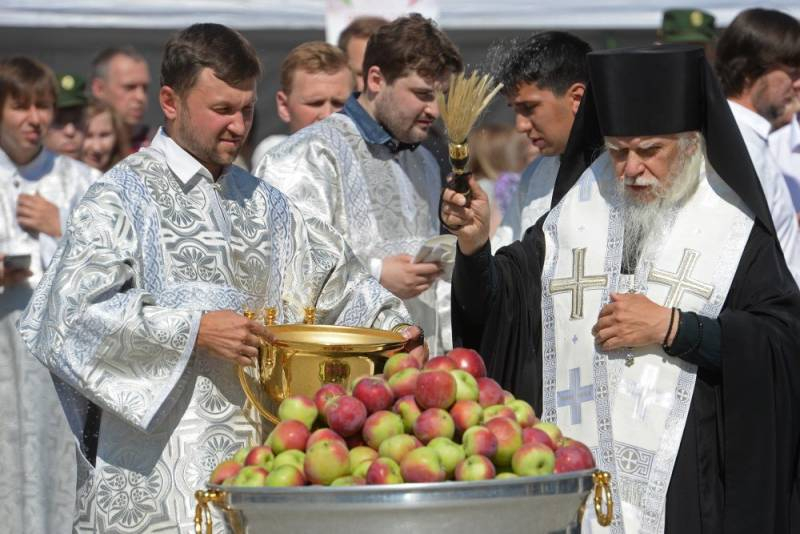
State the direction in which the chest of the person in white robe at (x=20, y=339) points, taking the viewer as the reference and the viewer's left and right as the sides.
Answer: facing the viewer

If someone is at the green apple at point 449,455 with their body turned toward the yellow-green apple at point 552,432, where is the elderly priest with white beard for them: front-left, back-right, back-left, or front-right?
front-left

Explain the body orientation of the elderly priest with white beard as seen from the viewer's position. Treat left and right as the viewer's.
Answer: facing the viewer and to the left of the viewer

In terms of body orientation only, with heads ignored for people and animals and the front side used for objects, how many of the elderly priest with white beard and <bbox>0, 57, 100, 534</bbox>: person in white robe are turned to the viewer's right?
0

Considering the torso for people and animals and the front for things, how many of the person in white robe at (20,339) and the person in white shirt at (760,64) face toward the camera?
1

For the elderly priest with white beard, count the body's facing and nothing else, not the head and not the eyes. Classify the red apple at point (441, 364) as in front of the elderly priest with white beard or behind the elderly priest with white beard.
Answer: in front

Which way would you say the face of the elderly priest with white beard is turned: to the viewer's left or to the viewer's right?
to the viewer's left

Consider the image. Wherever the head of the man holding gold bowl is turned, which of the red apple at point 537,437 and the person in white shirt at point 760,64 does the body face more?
the red apple
